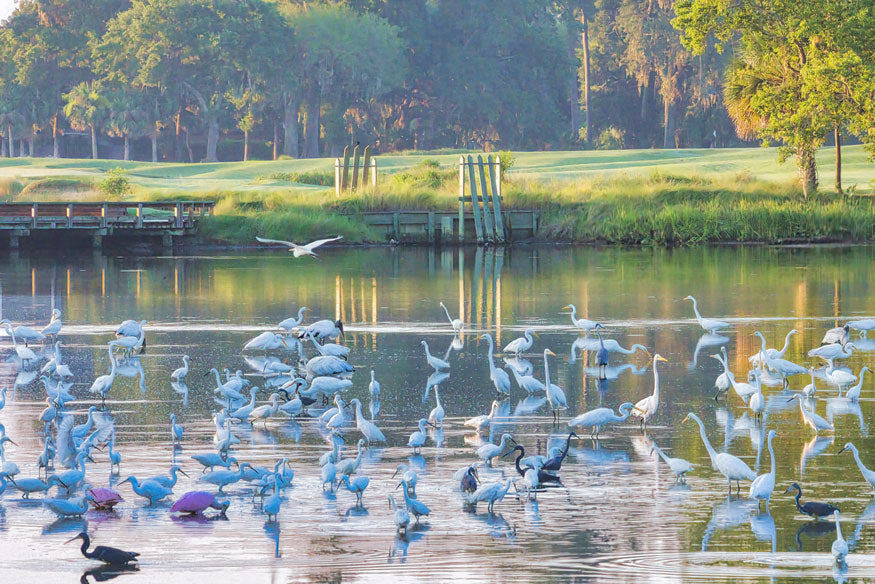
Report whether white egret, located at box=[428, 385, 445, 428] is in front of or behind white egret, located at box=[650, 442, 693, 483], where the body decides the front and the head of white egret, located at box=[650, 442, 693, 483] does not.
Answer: in front

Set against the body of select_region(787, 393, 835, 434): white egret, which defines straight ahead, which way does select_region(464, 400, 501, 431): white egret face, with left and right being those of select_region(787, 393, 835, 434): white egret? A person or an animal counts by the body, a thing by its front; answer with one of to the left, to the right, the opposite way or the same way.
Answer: the opposite way

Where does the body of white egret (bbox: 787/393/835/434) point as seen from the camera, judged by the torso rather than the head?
to the viewer's left

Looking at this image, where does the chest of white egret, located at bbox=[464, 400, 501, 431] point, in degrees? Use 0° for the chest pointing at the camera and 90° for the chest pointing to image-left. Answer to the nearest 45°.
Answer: approximately 270°

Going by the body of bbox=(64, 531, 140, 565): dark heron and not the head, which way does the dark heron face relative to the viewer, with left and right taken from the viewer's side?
facing to the left of the viewer

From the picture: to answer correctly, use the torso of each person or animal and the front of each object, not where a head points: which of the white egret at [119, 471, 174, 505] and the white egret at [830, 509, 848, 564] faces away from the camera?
the white egret at [830, 509, 848, 564]

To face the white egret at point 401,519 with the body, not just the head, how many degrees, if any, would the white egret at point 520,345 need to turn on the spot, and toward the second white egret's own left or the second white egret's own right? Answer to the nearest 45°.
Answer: approximately 90° to the second white egret's own right

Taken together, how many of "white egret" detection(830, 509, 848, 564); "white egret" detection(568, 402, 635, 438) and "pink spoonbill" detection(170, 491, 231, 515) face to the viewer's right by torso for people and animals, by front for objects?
2

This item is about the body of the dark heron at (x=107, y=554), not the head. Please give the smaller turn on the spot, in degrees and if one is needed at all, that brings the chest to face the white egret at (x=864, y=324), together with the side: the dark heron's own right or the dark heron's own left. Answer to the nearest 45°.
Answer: approximately 135° to the dark heron's own right

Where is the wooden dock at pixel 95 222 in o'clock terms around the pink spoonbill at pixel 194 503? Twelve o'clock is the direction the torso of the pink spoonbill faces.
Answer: The wooden dock is roughly at 9 o'clock from the pink spoonbill.

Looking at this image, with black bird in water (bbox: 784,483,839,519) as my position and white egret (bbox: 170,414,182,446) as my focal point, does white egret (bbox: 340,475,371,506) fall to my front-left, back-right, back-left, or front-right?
front-left

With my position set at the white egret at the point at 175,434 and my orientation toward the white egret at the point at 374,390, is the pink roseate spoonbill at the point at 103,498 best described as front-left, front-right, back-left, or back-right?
back-right
